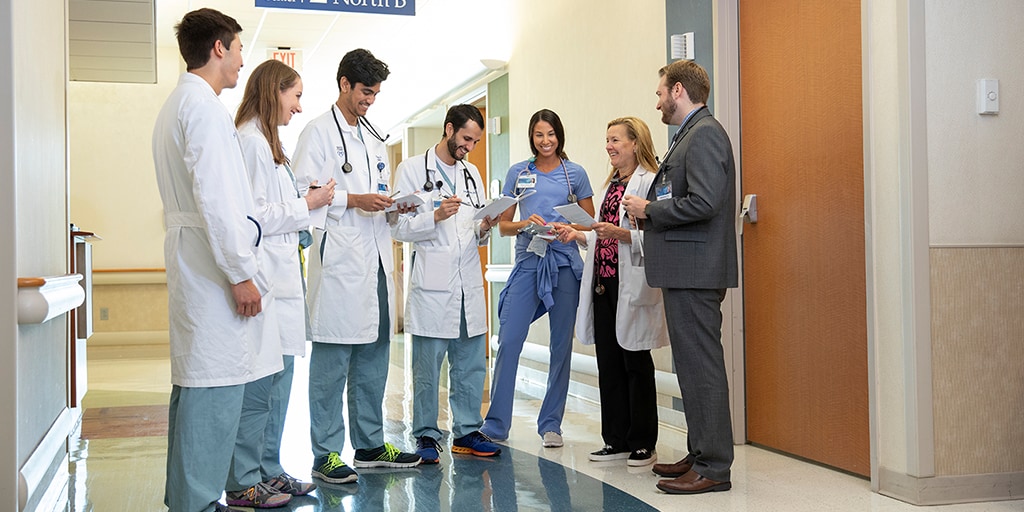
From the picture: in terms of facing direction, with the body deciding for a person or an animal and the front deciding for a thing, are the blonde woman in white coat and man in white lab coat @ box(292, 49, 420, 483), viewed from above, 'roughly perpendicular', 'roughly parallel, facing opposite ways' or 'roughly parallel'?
roughly perpendicular

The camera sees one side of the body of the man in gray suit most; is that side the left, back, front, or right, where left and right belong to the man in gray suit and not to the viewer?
left

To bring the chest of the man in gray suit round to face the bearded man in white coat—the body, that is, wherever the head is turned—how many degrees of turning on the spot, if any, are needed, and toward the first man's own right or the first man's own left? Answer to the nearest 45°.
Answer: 0° — they already face them

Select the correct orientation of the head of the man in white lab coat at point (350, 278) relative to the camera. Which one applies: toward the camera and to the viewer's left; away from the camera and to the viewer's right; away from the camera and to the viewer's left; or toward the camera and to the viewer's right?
toward the camera and to the viewer's right

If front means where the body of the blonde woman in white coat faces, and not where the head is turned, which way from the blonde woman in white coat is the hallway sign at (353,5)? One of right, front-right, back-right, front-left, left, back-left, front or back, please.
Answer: right

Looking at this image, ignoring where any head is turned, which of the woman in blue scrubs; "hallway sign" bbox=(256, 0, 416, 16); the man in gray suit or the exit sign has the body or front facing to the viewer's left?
the man in gray suit

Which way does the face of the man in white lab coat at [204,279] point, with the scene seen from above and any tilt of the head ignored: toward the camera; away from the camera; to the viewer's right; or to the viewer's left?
to the viewer's right

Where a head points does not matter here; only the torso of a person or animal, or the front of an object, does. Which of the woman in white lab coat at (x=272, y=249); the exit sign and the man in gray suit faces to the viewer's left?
the man in gray suit

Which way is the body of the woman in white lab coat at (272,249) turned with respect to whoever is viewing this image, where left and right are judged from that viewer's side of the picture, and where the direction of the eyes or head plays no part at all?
facing to the right of the viewer

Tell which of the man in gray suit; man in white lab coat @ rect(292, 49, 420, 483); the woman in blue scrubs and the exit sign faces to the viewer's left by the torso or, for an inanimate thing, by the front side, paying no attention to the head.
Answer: the man in gray suit

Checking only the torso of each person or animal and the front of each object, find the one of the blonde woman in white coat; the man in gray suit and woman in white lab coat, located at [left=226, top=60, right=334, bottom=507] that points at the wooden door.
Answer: the woman in white lab coat

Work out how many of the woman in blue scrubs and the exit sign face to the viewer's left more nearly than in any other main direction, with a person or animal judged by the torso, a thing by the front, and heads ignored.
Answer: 0

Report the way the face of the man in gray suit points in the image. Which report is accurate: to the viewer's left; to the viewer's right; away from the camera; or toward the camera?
to the viewer's left

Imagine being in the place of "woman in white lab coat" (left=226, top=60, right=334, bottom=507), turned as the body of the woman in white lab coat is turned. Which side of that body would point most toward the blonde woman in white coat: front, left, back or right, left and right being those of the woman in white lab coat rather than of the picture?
front
